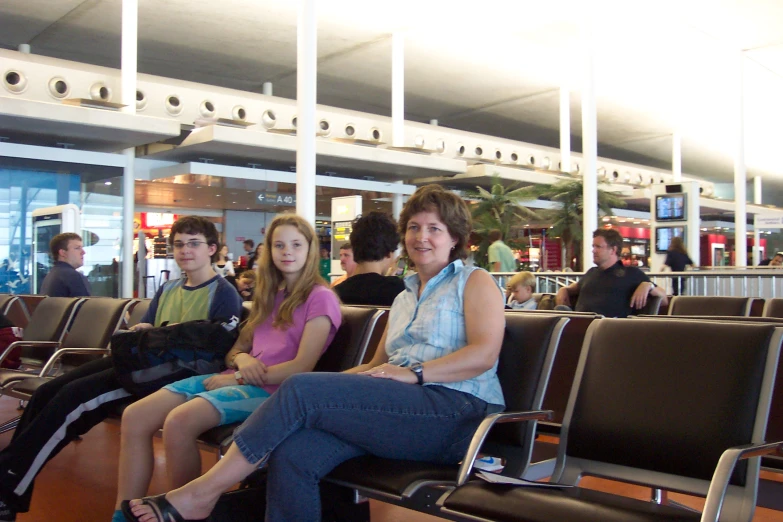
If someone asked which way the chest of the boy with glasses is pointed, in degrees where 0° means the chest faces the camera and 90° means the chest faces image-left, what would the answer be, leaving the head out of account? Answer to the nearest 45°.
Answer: approximately 45°

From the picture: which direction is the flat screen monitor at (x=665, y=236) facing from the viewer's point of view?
toward the camera

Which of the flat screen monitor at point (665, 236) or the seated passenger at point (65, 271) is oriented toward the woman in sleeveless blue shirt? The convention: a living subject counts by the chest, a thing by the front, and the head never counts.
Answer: the flat screen monitor

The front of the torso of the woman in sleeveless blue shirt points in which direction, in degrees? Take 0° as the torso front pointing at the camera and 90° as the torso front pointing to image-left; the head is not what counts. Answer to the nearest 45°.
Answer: approximately 45°

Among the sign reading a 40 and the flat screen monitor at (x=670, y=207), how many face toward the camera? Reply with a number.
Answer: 2

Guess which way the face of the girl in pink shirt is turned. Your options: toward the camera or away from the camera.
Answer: toward the camera

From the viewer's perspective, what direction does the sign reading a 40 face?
toward the camera

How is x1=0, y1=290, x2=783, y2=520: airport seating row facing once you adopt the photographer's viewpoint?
facing the viewer and to the left of the viewer

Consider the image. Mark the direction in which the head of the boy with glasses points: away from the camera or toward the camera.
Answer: toward the camera

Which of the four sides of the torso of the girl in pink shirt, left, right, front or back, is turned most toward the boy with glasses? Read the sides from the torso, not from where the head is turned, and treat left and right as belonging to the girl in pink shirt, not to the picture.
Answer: right

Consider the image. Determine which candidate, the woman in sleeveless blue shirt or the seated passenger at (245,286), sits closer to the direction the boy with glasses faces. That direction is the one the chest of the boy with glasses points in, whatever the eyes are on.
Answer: the woman in sleeveless blue shirt

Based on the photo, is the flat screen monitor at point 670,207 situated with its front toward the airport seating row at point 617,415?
yes

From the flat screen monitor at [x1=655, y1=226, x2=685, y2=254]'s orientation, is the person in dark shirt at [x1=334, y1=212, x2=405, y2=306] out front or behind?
out front

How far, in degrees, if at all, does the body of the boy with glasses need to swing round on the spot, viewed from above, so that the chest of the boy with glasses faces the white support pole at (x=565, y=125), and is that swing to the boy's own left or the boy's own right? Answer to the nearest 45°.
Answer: approximately 180°

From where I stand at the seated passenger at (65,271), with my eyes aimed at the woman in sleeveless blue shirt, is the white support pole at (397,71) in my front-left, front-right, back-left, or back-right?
back-left
